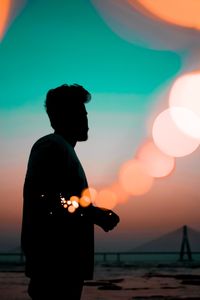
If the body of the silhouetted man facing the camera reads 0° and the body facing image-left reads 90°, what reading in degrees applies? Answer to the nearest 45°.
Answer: approximately 270°

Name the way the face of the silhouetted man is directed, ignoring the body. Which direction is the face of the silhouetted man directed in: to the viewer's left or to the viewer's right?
to the viewer's right
